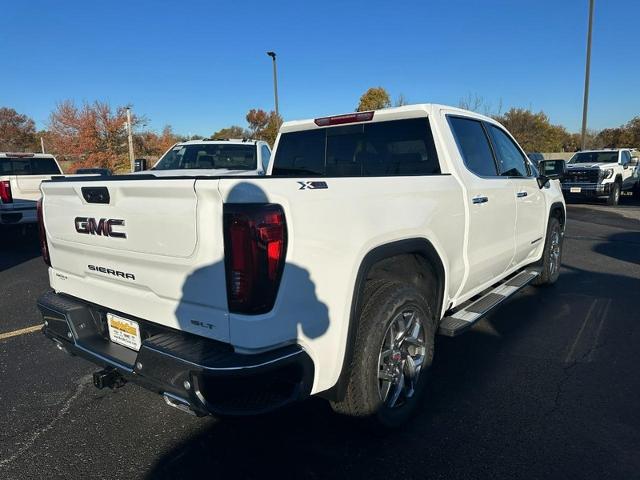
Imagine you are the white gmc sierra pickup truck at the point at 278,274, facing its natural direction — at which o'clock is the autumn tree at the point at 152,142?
The autumn tree is roughly at 10 o'clock from the white gmc sierra pickup truck.

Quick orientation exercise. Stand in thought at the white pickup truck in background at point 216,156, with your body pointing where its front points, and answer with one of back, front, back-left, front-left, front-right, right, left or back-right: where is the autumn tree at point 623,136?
back

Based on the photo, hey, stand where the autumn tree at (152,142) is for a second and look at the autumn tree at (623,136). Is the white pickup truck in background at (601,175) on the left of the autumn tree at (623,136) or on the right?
right

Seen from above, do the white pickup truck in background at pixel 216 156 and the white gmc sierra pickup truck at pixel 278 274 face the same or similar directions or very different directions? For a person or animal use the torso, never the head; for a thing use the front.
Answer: very different directions

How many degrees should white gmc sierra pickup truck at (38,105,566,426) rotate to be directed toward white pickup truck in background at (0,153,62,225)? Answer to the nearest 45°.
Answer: approximately 90° to its left

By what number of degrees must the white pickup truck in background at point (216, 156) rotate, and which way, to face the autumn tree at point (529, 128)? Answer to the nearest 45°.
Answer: approximately 180°

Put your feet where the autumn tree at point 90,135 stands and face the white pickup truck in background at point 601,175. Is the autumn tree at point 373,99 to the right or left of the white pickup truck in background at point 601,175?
left

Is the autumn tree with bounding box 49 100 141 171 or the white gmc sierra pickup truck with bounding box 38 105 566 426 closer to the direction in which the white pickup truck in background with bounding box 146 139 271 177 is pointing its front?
the white gmc sierra pickup truck

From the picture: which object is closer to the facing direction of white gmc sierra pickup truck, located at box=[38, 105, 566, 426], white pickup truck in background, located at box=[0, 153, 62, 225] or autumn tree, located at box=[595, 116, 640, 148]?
the autumn tree

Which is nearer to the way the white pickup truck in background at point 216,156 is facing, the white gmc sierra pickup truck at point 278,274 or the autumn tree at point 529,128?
the white gmc sierra pickup truck

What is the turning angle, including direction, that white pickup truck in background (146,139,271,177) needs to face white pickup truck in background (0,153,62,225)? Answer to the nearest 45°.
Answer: approximately 45° to its right

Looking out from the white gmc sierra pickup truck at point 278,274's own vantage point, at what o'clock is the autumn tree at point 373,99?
The autumn tree is roughly at 11 o'clock from the white gmc sierra pickup truck.

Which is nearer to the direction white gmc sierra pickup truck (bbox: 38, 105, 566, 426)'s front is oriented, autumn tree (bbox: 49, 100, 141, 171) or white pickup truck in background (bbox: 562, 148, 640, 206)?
the white pickup truck in background

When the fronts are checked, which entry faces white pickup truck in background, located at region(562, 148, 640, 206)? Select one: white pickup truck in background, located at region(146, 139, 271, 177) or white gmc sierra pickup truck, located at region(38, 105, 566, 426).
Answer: the white gmc sierra pickup truck

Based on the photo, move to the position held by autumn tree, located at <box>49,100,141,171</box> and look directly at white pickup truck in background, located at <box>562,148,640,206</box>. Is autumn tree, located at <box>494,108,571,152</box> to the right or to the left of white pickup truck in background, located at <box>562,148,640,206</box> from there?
left

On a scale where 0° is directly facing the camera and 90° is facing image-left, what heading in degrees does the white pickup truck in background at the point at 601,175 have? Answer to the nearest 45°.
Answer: approximately 45°

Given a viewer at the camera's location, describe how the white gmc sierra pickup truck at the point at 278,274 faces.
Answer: facing away from the viewer and to the right of the viewer
